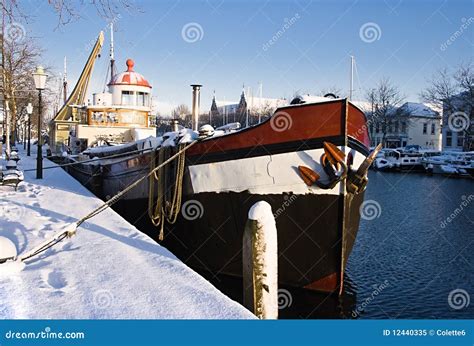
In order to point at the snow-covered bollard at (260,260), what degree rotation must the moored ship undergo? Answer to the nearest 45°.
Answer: approximately 45° to its right

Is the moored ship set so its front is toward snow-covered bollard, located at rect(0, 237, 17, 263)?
no

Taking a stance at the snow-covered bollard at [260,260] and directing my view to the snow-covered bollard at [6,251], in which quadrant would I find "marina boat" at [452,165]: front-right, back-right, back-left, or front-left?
back-right

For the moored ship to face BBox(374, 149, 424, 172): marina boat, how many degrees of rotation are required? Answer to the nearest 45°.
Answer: approximately 90° to its left

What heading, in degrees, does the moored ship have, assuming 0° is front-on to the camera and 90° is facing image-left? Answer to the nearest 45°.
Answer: approximately 315°

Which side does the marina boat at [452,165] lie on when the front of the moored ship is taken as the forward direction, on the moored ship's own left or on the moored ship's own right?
on the moored ship's own left

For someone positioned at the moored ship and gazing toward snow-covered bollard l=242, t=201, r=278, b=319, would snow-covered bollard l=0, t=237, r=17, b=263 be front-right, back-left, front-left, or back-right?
front-right

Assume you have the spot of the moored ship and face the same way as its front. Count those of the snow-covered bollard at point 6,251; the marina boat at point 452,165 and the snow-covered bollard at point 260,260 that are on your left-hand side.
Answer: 1
